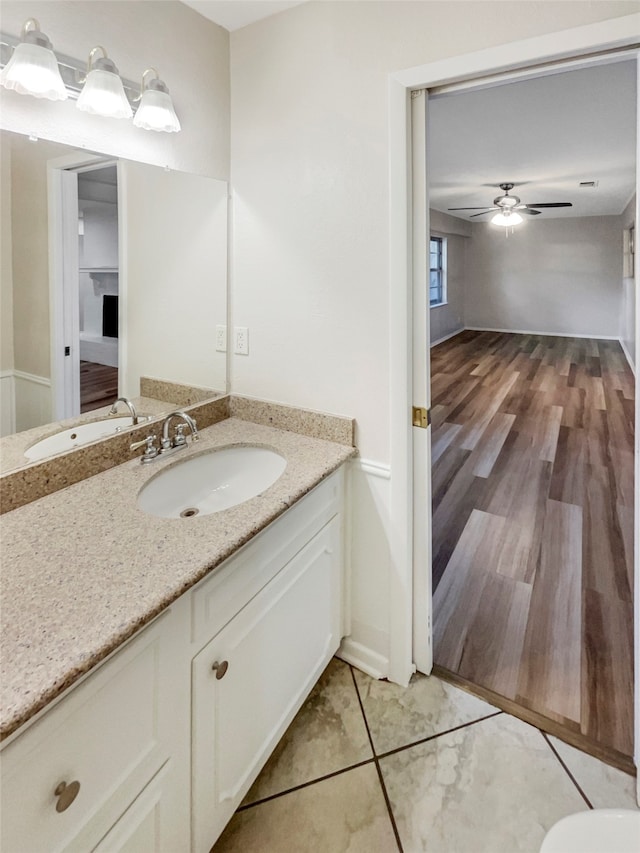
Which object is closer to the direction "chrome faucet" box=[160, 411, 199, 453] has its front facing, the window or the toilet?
the toilet

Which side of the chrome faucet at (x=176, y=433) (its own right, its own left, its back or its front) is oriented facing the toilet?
front

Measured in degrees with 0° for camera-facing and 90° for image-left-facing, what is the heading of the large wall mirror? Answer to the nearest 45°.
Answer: approximately 315°

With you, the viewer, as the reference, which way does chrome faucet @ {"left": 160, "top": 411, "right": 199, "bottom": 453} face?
facing the viewer and to the right of the viewer

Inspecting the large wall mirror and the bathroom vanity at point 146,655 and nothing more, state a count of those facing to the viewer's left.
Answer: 0
